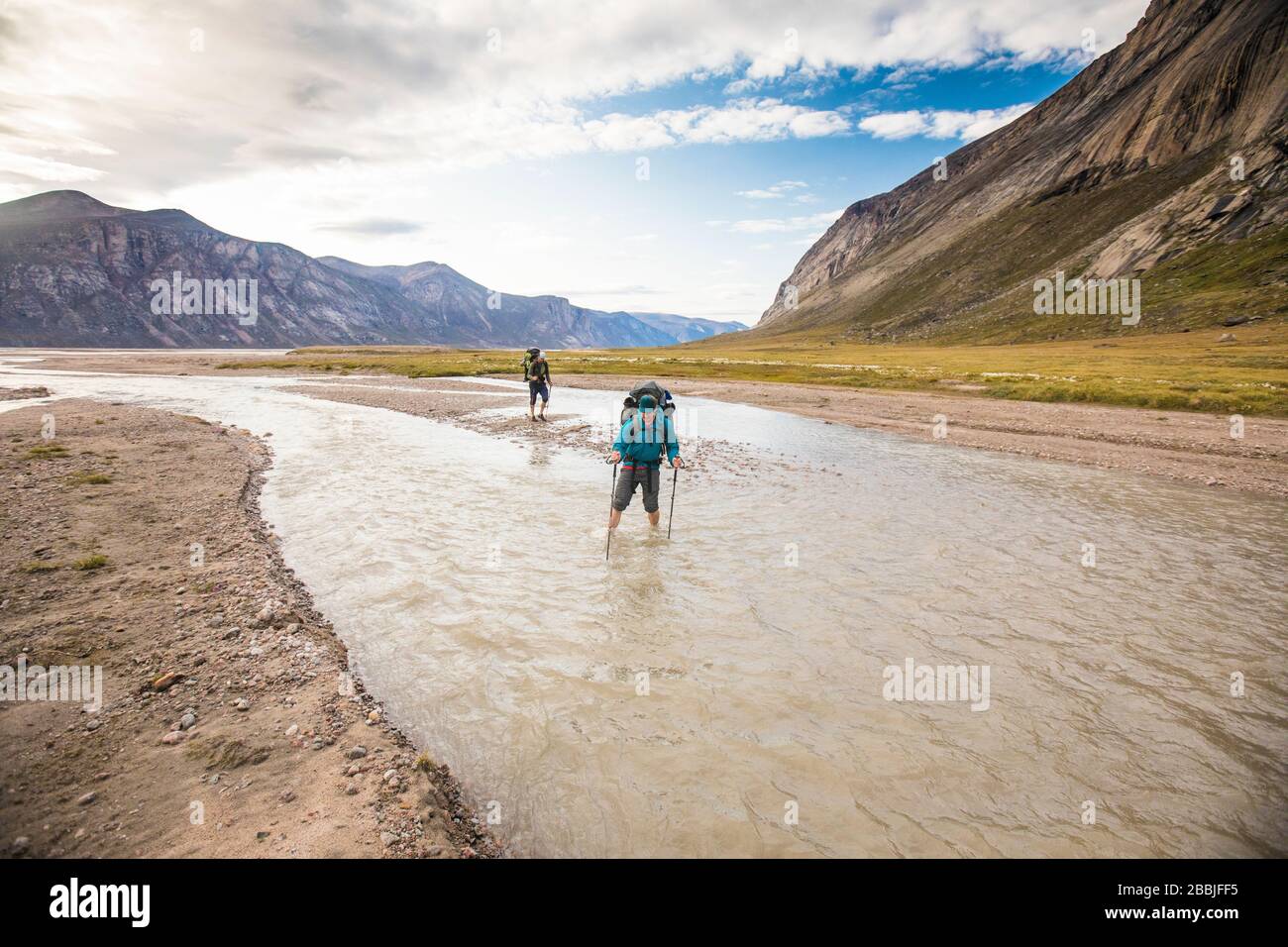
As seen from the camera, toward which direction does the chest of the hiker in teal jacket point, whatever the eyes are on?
toward the camera
